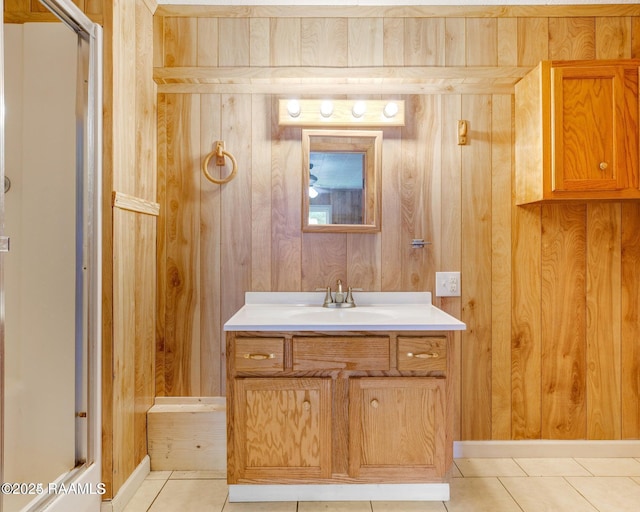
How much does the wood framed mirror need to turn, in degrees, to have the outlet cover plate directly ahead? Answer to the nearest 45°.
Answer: approximately 90° to its left

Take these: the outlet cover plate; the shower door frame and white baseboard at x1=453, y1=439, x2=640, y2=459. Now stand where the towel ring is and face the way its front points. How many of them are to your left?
2

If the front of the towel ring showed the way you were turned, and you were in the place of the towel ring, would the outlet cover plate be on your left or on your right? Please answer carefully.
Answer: on your left
